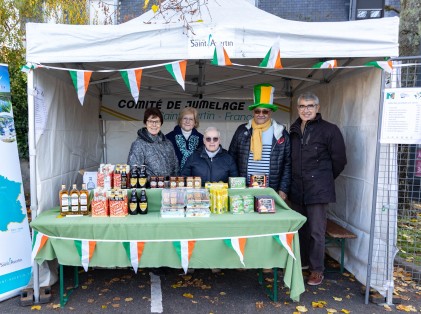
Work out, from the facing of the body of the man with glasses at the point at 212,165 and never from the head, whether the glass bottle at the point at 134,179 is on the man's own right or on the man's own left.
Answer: on the man's own right

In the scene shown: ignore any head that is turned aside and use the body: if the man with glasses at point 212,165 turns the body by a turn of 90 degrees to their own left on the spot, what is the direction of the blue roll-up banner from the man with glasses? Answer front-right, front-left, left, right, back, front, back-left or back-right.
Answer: back

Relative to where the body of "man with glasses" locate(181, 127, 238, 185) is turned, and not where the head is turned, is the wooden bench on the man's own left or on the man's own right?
on the man's own left

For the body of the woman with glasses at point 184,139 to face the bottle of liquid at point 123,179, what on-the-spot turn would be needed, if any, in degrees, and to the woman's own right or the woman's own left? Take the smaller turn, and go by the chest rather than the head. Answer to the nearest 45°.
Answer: approximately 45° to the woman's own right

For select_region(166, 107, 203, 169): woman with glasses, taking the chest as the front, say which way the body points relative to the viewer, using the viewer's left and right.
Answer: facing the viewer

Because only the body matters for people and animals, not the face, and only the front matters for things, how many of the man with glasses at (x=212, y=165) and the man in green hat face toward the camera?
2

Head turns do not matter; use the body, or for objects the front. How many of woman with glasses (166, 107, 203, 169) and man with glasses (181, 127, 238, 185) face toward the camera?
2

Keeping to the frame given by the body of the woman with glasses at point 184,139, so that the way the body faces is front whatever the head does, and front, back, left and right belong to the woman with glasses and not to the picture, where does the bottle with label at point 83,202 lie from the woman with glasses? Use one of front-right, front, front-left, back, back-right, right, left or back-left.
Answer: front-right

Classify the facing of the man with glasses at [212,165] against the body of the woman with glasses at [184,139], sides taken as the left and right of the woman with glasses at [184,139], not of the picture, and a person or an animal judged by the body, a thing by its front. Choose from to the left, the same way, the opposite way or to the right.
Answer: the same way

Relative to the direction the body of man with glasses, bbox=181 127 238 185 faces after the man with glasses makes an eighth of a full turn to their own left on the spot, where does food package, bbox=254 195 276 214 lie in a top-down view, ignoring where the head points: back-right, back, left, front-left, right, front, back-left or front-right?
front

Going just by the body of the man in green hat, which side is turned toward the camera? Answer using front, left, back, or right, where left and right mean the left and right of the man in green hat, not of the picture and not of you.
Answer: front

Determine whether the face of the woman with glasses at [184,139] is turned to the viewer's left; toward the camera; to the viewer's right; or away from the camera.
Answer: toward the camera

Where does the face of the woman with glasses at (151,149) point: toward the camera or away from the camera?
toward the camera

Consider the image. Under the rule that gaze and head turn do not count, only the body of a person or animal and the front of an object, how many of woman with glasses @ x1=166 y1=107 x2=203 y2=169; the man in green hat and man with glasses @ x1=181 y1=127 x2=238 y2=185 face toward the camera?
3

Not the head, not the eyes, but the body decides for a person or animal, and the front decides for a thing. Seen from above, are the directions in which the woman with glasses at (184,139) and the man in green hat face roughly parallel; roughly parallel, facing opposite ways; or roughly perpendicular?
roughly parallel

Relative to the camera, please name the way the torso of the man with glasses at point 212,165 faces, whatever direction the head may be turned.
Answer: toward the camera

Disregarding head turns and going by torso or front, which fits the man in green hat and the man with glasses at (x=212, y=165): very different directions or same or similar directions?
same or similar directions
